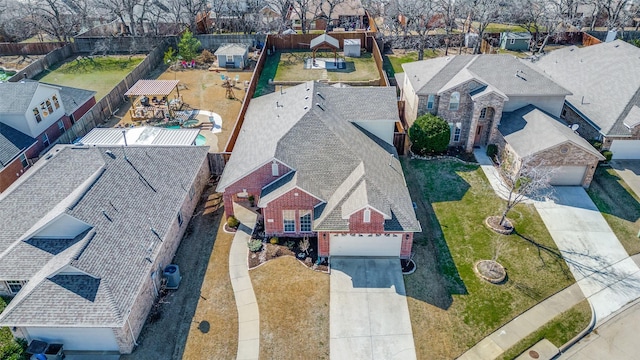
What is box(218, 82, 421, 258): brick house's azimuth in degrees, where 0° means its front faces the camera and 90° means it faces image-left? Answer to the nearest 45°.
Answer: approximately 0°

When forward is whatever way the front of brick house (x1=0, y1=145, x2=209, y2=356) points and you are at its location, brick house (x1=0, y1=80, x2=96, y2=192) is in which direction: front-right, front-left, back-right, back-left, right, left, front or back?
back

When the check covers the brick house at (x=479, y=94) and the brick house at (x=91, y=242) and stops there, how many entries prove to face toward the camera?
2

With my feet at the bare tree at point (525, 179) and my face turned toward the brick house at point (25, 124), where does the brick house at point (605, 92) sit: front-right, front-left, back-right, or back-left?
back-right

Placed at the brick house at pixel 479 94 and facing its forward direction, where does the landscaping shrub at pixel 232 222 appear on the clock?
The landscaping shrub is roughly at 1 o'clock from the brick house.

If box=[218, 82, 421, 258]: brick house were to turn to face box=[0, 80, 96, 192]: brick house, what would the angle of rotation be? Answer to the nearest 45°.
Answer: approximately 90° to its right

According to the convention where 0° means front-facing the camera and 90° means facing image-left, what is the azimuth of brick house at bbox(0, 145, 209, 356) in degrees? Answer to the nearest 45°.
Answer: approximately 0°

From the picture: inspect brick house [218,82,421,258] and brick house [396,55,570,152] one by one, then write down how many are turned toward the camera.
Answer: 2

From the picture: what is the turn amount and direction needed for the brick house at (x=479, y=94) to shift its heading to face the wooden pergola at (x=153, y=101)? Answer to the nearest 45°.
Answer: approximately 90° to its right

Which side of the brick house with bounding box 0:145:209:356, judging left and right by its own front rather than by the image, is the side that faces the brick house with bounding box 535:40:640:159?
left

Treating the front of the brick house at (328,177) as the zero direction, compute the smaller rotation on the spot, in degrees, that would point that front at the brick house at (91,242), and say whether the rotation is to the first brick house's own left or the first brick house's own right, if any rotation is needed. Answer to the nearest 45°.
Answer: approximately 45° to the first brick house's own right

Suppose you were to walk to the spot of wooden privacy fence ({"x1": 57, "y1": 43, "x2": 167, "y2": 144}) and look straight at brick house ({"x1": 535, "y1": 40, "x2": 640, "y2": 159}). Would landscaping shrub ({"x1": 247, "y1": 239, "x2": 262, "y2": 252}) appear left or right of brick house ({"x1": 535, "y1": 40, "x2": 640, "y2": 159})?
right

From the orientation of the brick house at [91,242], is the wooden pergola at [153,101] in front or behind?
behind
